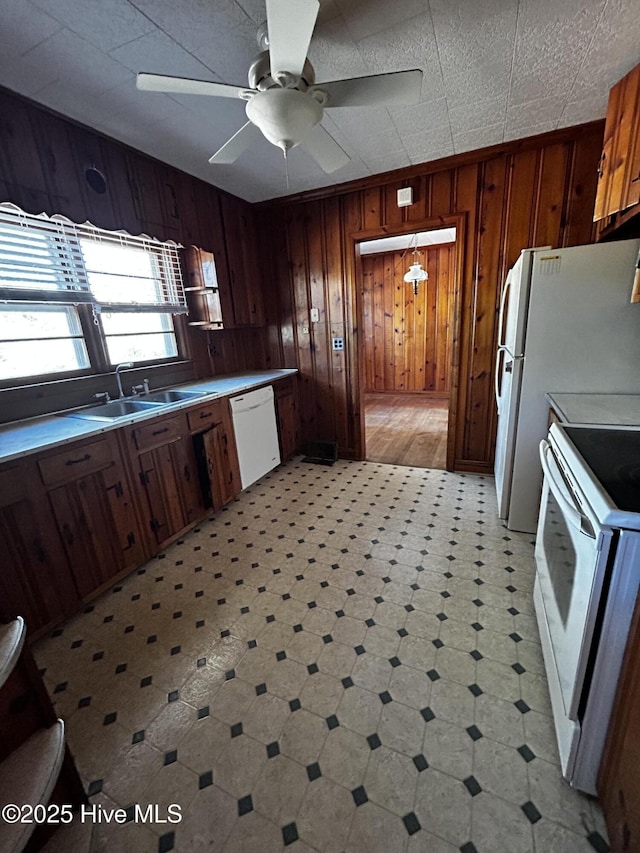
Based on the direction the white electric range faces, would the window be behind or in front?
in front

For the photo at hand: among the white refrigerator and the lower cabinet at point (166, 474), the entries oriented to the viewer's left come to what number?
1

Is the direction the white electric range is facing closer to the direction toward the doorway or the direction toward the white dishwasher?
the white dishwasher

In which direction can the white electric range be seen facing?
to the viewer's left

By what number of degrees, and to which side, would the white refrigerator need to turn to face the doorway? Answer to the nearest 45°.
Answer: approximately 45° to its right

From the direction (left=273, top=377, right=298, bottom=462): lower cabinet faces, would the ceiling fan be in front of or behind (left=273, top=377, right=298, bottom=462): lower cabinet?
in front

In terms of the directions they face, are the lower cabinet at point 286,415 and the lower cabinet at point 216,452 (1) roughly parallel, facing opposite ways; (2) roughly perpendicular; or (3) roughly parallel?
roughly parallel

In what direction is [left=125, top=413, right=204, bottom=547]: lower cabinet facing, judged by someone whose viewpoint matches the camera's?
facing the viewer and to the right of the viewer

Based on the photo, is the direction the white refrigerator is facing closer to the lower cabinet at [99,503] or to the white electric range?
the lower cabinet

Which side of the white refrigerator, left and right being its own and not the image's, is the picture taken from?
left

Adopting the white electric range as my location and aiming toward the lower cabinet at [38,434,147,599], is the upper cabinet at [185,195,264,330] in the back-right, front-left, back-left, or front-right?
front-right

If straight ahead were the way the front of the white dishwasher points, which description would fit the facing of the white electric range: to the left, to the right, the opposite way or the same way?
the opposite way

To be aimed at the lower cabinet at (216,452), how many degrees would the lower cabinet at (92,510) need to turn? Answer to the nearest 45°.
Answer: approximately 90° to its left

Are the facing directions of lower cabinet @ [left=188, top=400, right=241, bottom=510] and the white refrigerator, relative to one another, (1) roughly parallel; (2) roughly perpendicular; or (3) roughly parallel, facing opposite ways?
roughly parallel, facing opposite ways

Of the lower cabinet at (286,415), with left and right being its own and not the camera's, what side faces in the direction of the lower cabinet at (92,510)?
right

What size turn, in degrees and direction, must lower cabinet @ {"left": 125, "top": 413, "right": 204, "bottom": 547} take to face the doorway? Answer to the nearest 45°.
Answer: approximately 90° to its left
